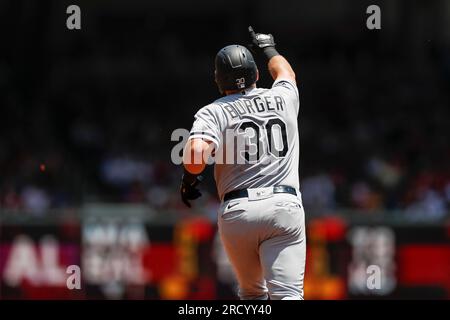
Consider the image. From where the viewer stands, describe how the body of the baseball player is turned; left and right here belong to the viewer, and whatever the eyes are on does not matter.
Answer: facing away from the viewer
